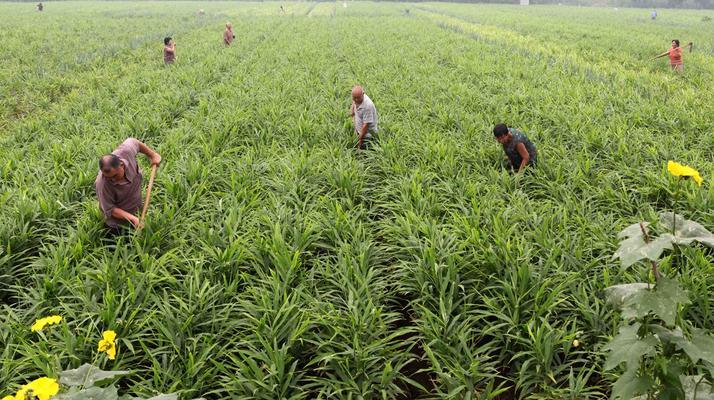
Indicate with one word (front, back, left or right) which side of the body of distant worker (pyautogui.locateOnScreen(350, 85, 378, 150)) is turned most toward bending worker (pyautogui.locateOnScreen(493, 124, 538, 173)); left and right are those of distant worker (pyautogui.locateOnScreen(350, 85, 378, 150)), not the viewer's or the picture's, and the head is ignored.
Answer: left

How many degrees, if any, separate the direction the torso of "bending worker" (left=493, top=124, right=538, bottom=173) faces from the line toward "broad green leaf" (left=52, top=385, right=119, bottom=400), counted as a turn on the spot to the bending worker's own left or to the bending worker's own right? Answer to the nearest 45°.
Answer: approximately 45° to the bending worker's own left

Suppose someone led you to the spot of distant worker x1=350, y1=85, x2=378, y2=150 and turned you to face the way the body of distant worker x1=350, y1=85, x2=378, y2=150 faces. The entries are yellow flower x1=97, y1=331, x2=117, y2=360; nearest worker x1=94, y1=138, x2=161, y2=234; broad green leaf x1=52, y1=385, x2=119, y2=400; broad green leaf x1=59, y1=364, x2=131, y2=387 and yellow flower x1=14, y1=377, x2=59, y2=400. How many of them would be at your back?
0

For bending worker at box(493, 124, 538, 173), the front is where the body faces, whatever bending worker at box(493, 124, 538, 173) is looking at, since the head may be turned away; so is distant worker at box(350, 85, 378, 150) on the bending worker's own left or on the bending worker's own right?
on the bending worker's own right

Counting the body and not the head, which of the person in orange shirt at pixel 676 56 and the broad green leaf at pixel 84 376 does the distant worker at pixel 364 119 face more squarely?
the broad green leaf

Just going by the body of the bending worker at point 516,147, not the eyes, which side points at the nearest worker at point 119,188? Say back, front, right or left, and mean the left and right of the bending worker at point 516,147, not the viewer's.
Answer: front

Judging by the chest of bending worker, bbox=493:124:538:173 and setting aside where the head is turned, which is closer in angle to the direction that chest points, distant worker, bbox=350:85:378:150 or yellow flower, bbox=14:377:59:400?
the yellow flower

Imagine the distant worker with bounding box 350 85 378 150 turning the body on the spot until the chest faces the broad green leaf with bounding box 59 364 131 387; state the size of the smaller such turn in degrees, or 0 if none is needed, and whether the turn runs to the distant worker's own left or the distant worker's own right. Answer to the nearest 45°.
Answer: approximately 45° to the distant worker's own left

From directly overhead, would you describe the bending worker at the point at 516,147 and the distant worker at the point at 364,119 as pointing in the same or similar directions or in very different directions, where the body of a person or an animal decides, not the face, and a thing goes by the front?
same or similar directions

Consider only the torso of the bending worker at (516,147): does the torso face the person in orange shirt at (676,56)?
no

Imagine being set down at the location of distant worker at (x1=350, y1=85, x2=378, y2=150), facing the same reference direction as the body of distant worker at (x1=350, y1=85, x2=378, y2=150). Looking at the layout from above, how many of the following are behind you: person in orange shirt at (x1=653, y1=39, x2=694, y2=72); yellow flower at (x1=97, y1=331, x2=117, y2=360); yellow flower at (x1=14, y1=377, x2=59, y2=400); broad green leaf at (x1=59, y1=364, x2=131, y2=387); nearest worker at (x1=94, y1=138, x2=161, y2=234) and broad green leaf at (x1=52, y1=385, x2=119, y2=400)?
1

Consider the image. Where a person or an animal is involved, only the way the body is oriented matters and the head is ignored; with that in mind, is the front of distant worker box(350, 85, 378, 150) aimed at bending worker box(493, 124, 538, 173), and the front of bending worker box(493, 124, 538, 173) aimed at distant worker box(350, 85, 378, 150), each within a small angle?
no

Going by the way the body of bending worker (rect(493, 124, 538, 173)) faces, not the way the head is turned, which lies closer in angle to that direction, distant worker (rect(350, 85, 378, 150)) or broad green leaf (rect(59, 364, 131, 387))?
the broad green leaf

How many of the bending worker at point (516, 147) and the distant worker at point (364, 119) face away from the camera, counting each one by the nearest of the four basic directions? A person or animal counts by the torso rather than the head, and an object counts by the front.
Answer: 0

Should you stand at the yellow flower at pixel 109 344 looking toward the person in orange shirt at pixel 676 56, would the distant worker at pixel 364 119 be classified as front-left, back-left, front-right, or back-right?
front-left

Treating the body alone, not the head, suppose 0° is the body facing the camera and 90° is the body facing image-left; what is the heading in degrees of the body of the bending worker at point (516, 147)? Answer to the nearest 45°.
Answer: approximately 45°

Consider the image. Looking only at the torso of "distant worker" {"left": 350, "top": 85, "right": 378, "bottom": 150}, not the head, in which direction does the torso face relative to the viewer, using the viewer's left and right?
facing the viewer and to the left of the viewer
